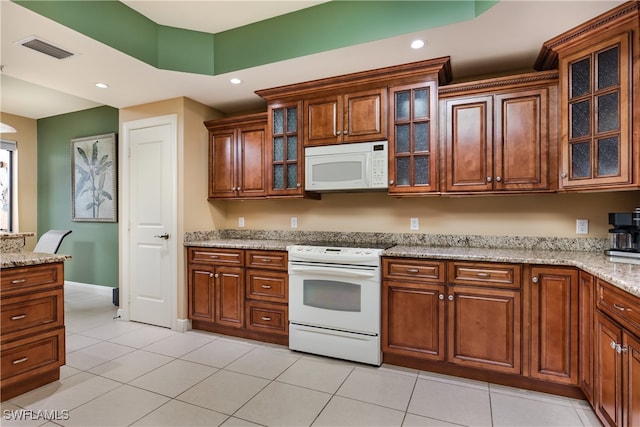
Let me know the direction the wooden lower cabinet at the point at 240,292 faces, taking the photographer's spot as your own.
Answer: facing the viewer and to the left of the viewer

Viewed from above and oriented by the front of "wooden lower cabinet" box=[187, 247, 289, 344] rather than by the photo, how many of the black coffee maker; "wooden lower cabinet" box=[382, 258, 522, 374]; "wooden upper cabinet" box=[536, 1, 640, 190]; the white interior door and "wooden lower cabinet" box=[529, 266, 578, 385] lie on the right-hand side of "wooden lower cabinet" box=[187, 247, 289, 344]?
1

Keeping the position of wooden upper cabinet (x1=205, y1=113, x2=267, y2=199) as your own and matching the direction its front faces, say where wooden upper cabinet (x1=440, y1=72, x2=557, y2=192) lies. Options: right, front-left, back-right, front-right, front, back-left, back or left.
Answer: left

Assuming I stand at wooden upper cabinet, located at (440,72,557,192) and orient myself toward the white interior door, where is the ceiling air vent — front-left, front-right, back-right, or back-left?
front-left

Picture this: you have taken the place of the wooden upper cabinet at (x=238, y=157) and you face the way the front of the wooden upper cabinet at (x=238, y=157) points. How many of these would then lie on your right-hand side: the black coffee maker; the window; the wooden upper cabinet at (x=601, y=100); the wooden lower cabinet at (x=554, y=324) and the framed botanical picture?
2

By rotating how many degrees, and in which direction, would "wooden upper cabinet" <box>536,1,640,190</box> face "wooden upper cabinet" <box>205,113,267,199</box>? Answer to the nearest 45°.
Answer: approximately 45° to its right

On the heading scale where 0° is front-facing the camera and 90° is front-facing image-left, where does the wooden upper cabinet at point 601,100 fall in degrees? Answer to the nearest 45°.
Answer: approximately 45°

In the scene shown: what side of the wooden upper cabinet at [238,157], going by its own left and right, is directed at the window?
right

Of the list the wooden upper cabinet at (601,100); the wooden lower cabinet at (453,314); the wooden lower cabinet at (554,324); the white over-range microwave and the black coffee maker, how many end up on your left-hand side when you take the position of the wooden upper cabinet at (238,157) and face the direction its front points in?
5

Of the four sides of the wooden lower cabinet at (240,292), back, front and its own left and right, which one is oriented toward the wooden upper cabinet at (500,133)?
left

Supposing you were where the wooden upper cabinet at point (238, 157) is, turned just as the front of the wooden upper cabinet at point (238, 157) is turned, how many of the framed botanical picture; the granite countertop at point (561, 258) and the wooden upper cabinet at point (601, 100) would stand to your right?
1

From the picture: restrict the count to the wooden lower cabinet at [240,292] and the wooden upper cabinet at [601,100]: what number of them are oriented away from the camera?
0

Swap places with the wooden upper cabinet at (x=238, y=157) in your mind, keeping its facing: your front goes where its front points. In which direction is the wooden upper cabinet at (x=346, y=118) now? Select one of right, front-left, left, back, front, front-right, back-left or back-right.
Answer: left

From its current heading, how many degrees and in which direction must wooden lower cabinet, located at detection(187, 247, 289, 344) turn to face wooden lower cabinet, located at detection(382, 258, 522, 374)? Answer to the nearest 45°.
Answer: approximately 90° to its left
